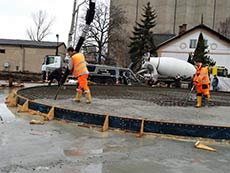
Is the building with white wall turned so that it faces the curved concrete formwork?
yes

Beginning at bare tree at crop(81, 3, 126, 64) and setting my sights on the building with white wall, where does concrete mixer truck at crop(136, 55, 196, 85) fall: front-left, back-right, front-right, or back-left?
front-right

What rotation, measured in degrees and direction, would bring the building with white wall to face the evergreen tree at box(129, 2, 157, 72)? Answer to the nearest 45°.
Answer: approximately 90° to its right

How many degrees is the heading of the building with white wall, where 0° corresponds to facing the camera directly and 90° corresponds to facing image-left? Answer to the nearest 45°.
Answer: approximately 0°

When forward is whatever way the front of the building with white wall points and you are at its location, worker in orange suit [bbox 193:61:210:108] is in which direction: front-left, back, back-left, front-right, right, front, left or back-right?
front

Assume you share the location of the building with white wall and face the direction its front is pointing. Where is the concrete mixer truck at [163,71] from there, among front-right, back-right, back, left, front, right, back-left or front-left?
front

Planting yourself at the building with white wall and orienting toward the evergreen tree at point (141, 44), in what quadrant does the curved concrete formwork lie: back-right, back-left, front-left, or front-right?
front-left

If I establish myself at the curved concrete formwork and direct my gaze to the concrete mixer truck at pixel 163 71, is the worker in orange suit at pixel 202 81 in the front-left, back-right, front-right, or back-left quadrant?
front-right

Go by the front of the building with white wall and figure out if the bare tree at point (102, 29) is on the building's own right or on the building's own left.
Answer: on the building's own right

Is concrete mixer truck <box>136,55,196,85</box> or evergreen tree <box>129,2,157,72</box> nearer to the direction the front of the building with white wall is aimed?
the concrete mixer truck
